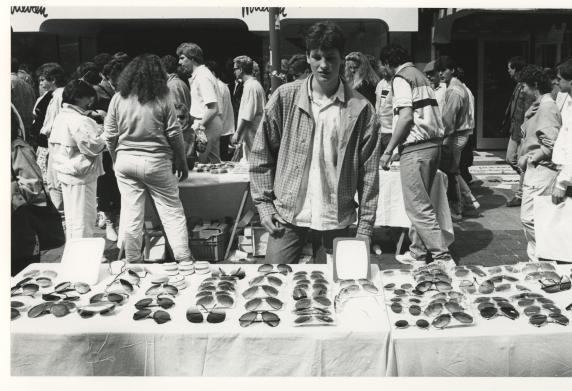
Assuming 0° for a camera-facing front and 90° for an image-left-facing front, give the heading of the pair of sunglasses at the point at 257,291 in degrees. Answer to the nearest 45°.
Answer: approximately 0°

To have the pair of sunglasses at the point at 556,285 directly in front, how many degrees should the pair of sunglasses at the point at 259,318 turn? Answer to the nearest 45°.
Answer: approximately 90° to its left

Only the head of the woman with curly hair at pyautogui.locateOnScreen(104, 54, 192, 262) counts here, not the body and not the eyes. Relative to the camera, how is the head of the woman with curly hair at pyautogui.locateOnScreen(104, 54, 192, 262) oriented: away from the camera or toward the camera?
away from the camera

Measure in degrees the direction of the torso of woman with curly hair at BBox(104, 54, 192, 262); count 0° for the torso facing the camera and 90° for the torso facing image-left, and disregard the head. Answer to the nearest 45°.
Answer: approximately 180°

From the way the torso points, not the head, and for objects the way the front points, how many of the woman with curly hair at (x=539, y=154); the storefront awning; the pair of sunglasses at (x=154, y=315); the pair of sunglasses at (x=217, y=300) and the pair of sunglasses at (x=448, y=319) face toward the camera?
4

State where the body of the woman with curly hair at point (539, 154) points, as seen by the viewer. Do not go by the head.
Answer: to the viewer's left

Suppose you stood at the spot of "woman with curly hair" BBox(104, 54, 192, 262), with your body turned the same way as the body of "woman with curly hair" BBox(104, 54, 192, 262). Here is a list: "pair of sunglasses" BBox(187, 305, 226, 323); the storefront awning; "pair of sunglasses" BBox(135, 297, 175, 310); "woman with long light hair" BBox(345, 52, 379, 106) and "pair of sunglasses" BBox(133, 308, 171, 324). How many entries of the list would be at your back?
3

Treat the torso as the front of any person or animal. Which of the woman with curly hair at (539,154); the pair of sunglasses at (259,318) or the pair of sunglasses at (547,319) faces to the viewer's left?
the woman with curly hair

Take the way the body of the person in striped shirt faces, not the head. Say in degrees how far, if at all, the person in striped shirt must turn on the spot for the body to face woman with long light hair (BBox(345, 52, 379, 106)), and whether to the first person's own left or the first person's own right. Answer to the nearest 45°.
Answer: approximately 45° to the first person's own right
